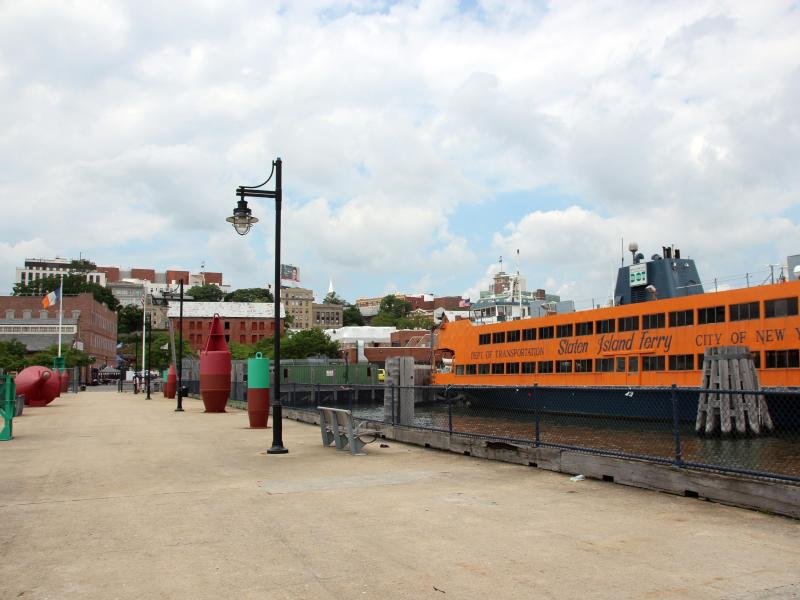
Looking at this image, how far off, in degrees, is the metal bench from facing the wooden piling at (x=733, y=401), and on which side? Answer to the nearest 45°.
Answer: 0° — it already faces it

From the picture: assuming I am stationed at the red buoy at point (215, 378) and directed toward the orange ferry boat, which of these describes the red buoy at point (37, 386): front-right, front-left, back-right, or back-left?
back-left

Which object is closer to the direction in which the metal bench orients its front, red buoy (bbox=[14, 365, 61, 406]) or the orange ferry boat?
the orange ferry boat

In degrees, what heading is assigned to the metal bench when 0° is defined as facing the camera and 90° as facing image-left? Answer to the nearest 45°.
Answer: approximately 225°

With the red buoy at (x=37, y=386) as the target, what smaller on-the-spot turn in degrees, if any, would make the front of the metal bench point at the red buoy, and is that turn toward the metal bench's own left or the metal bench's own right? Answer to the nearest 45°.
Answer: approximately 90° to the metal bench's own left
